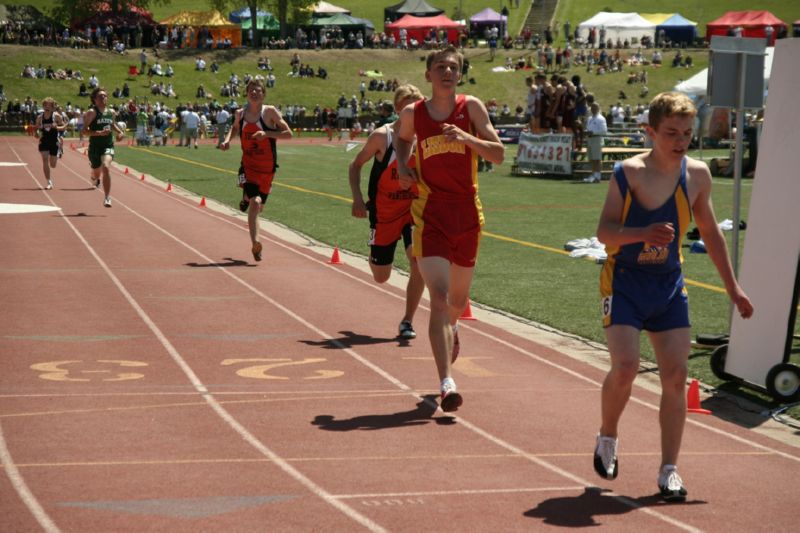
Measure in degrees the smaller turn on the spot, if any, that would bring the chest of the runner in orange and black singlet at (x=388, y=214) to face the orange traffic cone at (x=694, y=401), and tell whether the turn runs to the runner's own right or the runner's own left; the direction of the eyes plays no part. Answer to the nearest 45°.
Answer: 0° — they already face it

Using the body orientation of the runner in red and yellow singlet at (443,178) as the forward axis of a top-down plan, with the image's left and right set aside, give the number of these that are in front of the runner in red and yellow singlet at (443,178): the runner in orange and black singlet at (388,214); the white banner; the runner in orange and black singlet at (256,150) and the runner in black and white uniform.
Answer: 0

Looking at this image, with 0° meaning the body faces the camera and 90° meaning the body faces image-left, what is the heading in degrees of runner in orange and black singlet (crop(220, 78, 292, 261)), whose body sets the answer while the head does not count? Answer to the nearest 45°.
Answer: approximately 0°

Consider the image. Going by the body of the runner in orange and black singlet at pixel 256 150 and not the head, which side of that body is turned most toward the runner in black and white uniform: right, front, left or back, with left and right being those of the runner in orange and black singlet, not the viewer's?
back

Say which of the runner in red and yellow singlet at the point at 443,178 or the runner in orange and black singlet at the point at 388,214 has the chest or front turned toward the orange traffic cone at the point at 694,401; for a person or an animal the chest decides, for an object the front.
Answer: the runner in orange and black singlet at the point at 388,214

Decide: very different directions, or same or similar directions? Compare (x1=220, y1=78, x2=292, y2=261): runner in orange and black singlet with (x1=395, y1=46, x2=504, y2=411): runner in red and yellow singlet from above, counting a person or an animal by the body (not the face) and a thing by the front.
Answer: same or similar directions

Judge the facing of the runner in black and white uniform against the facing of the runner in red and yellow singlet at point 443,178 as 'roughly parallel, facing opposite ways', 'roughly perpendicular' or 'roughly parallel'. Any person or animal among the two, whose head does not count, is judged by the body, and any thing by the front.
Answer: roughly parallel

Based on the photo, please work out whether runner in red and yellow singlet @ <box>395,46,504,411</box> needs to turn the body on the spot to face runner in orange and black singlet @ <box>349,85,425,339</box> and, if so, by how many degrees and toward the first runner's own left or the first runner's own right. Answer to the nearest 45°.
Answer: approximately 180°

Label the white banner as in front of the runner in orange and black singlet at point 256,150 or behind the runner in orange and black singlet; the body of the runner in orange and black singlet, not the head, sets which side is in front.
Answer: behind

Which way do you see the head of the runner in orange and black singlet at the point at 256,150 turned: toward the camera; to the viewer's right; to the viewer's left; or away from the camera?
toward the camera

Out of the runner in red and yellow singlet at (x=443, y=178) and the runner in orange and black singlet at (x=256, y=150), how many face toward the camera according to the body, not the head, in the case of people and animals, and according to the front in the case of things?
2

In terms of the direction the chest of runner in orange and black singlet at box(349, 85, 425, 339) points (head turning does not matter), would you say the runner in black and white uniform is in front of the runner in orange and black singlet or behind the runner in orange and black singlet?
behind

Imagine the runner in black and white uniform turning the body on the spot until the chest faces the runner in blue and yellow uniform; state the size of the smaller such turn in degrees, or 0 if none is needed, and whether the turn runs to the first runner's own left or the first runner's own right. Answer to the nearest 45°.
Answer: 0° — they already face them

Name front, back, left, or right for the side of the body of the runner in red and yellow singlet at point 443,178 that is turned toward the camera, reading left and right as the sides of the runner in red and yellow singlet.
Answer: front

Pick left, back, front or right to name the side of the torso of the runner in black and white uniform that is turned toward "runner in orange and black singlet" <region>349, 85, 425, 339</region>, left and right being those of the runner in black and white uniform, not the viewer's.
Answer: front

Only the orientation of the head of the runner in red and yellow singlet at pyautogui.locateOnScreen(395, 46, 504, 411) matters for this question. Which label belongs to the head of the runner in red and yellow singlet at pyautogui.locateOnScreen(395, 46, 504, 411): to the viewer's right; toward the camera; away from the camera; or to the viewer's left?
toward the camera

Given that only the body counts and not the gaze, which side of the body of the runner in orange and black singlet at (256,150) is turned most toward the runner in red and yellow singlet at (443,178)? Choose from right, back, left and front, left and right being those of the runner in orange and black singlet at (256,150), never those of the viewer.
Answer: front

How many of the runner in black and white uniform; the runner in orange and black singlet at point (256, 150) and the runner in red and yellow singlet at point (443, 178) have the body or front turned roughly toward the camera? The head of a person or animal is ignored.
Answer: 3

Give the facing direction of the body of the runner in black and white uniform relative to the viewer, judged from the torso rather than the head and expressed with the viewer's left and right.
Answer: facing the viewer
